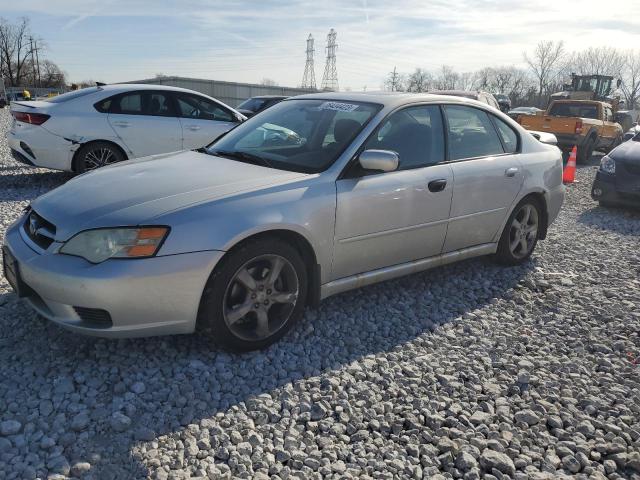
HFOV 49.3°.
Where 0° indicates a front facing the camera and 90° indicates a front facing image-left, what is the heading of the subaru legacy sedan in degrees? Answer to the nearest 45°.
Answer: approximately 45°

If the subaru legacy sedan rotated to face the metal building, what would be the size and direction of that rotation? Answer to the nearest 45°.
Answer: approximately 135° to its right

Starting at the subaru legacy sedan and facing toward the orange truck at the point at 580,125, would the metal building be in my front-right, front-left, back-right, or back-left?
front-left

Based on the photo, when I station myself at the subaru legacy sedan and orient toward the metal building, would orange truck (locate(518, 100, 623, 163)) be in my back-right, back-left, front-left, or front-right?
front-right

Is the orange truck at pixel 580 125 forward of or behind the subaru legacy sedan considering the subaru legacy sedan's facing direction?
behind
